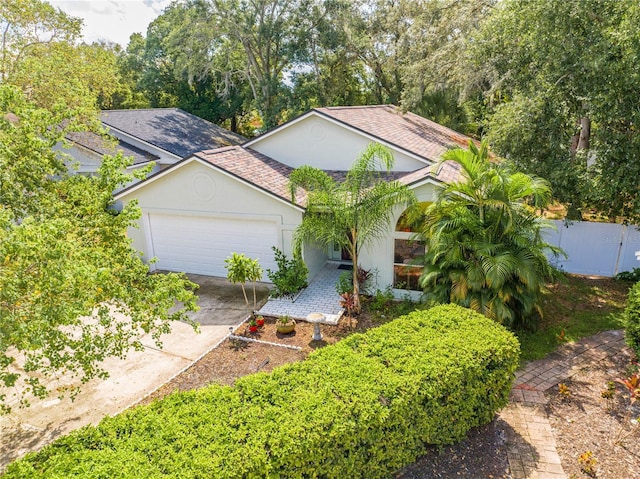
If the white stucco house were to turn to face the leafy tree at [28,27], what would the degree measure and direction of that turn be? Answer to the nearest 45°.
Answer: approximately 90° to its right

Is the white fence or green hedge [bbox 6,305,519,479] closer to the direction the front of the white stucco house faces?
the green hedge

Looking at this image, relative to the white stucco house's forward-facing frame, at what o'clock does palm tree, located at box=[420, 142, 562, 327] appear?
The palm tree is roughly at 9 o'clock from the white stucco house.

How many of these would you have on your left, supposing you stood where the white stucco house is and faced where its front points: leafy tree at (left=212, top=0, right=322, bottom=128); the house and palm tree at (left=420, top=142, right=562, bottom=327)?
1

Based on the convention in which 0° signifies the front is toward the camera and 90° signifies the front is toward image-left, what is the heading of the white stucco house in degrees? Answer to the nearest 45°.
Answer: approximately 45°

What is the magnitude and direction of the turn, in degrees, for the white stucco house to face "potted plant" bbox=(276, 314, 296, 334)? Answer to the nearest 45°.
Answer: approximately 45° to its left

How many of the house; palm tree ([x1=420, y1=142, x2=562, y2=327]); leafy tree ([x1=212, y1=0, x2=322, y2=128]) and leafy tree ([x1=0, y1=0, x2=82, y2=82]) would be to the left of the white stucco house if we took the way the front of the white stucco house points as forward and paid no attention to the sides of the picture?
1

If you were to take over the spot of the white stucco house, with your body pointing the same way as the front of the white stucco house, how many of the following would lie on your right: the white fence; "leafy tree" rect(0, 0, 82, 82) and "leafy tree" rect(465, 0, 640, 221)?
1

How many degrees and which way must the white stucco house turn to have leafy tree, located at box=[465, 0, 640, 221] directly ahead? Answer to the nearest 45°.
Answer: approximately 135° to its left

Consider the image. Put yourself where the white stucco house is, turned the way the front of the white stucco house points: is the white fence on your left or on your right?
on your left

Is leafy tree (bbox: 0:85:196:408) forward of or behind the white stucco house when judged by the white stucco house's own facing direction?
forward

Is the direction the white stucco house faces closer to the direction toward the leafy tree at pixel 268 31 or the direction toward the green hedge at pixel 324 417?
the green hedge
